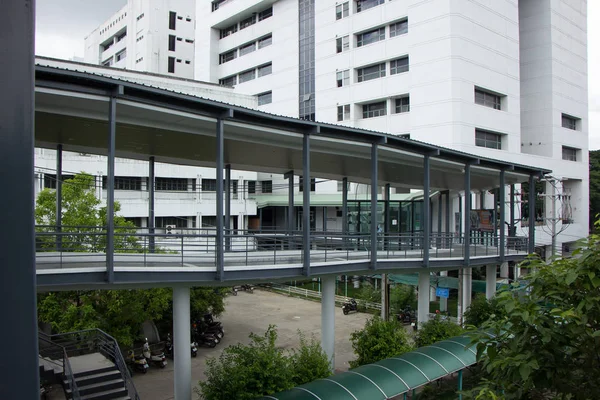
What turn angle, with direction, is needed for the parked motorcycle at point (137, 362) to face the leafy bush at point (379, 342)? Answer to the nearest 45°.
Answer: approximately 180°

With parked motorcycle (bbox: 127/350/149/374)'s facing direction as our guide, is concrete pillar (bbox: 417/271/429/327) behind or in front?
behind

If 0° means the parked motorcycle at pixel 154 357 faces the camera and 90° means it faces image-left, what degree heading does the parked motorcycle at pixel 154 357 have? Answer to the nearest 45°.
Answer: approximately 135°

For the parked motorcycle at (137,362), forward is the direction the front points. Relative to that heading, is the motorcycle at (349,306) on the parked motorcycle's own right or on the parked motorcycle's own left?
on the parked motorcycle's own right

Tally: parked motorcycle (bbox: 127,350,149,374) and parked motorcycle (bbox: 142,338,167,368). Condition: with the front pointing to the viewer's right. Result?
0

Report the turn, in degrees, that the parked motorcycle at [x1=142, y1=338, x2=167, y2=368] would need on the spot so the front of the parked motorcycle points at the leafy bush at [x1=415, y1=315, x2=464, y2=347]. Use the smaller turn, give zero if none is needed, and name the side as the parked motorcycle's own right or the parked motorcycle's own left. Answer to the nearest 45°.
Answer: approximately 180°

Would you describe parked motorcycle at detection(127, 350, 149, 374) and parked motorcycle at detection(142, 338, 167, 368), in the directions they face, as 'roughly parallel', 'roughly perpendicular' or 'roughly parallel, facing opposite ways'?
roughly parallel

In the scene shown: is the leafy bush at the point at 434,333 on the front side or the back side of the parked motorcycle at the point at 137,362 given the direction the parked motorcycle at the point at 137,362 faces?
on the back side
